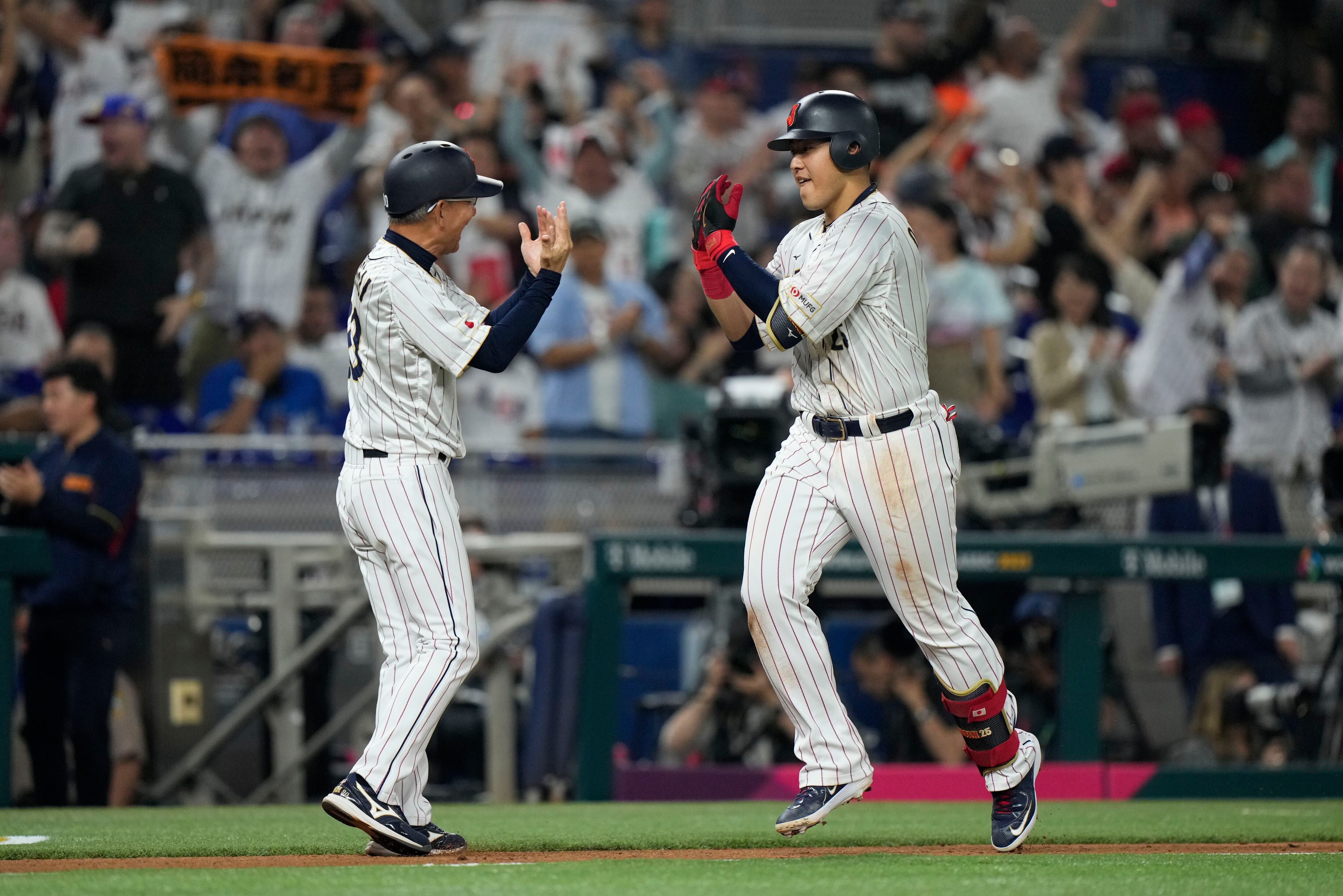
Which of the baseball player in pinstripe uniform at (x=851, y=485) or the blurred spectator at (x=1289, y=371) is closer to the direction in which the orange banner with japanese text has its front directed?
the baseball player in pinstripe uniform

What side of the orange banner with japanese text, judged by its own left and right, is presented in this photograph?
front

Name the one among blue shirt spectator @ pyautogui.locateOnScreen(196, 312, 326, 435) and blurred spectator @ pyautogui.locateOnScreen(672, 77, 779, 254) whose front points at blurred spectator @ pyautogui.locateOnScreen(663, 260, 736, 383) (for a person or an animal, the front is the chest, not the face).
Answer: blurred spectator @ pyautogui.locateOnScreen(672, 77, 779, 254)

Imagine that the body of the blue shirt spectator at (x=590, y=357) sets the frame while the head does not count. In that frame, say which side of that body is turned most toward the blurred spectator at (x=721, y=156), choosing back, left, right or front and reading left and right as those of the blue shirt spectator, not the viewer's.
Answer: back

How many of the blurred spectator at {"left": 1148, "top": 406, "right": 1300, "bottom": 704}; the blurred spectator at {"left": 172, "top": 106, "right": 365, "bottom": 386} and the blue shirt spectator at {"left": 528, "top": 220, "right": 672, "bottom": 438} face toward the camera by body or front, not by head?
3

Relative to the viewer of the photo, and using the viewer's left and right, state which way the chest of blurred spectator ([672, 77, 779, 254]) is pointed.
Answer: facing the viewer

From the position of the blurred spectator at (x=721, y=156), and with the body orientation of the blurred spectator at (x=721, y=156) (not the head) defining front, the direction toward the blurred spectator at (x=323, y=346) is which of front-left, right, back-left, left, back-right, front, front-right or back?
front-right

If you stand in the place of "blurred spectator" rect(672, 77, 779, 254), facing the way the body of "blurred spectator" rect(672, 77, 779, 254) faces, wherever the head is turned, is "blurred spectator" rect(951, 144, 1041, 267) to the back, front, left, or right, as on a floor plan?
left

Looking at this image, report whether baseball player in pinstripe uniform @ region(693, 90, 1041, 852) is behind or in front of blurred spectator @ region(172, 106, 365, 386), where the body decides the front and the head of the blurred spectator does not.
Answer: in front

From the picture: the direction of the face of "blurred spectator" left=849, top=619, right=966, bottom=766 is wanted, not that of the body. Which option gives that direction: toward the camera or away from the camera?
toward the camera

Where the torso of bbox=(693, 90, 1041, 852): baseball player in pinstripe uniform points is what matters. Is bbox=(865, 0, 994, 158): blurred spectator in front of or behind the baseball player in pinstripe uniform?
behind

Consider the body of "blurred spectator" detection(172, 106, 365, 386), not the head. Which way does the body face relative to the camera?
toward the camera
